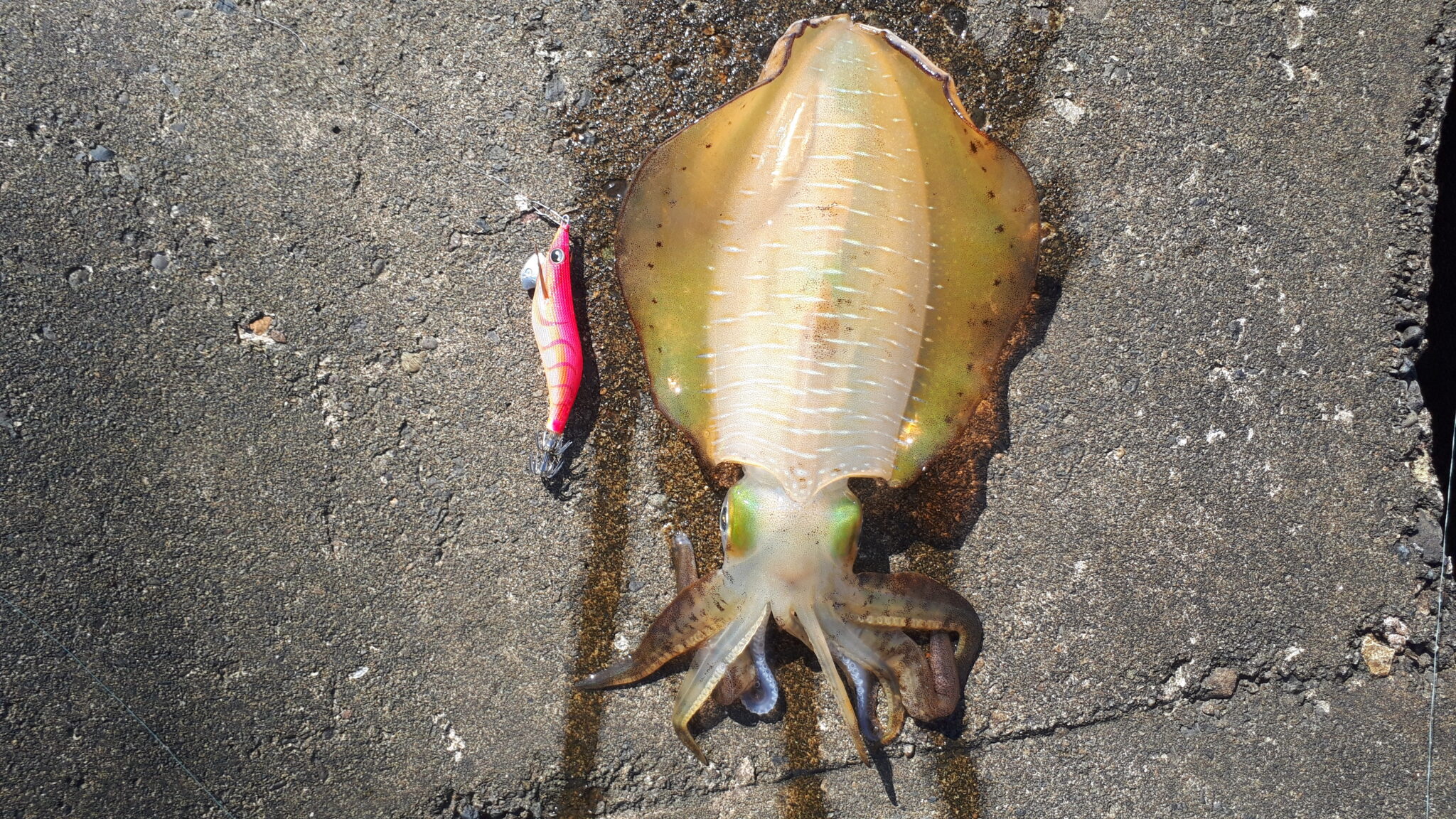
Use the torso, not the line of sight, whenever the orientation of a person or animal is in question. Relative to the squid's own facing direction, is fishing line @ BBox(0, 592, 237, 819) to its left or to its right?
on its right

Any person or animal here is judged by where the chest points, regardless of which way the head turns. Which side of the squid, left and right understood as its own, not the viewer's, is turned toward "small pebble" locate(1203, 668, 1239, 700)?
left

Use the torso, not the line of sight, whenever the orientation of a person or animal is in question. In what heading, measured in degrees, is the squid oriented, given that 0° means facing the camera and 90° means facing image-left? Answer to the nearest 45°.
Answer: approximately 0°

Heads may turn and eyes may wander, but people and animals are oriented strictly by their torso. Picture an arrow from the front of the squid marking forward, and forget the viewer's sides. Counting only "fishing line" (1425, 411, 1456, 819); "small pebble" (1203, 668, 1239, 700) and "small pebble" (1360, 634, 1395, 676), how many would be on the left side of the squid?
3
